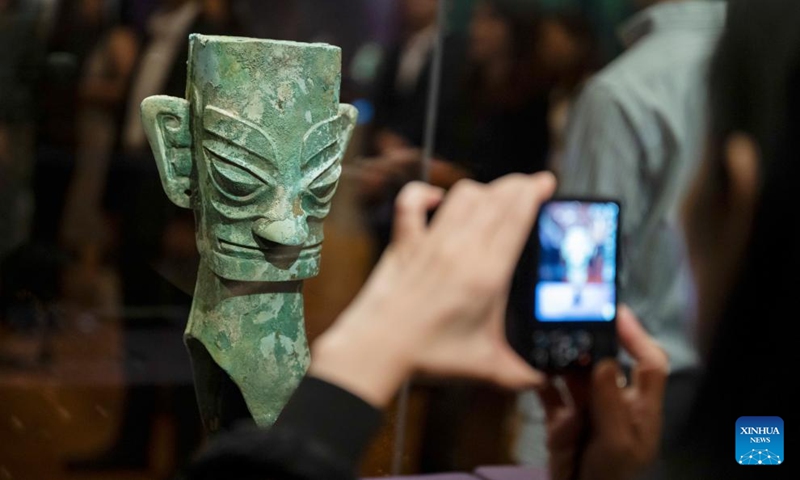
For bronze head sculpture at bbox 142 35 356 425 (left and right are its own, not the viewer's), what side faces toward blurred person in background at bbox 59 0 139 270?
back

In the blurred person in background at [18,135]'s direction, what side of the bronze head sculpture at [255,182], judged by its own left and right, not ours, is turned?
back

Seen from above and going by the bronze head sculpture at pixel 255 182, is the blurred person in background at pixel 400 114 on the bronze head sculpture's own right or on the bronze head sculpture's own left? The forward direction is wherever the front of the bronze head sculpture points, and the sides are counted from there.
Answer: on the bronze head sculpture's own left

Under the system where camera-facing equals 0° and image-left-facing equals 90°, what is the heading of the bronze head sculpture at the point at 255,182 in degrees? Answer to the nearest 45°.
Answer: approximately 315°
